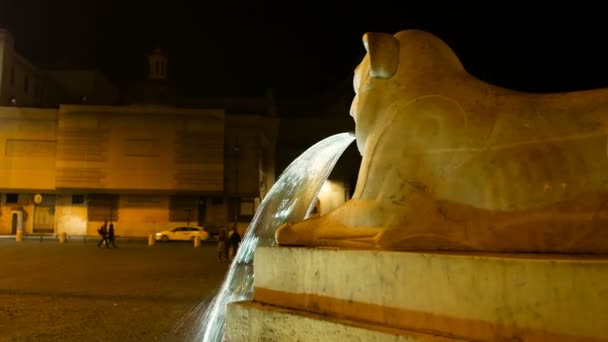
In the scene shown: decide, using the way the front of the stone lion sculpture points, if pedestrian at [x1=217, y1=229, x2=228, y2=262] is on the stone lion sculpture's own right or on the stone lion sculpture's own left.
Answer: on the stone lion sculpture's own right

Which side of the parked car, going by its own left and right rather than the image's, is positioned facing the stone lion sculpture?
left

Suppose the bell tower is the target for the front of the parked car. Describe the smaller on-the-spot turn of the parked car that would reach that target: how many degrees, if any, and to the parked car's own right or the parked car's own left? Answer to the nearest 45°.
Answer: approximately 90° to the parked car's own right

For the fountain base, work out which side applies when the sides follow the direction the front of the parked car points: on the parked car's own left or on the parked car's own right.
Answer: on the parked car's own left

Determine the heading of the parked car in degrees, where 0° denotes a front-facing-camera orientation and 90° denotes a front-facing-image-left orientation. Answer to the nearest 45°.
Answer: approximately 90°

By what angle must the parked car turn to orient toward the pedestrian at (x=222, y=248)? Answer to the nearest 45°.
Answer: approximately 90° to its left

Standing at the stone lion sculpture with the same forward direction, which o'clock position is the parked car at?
The parked car is roughly at 2 o'clock from the stone lion sculpture.

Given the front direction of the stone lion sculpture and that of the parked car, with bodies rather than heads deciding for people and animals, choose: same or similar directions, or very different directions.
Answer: same or similar directions

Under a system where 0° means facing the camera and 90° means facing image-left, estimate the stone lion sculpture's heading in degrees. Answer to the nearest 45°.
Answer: approximately 90°

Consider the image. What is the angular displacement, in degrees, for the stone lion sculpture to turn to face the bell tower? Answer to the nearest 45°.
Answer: approximately 45° to its right

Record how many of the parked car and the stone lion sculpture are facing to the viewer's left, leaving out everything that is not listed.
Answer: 2
